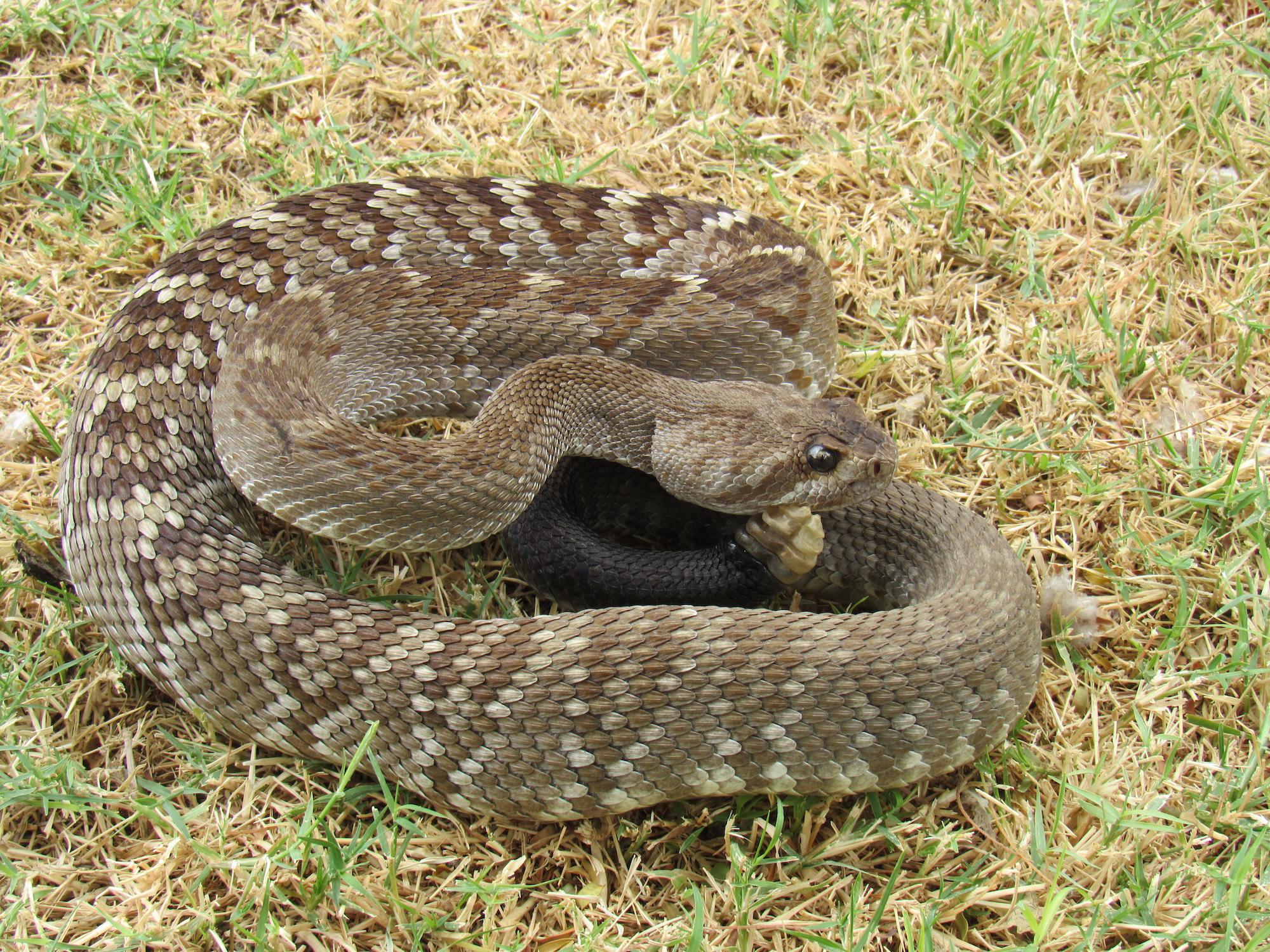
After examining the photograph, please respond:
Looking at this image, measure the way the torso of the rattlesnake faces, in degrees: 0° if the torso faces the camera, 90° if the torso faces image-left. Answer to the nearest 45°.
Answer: approximately 270°
